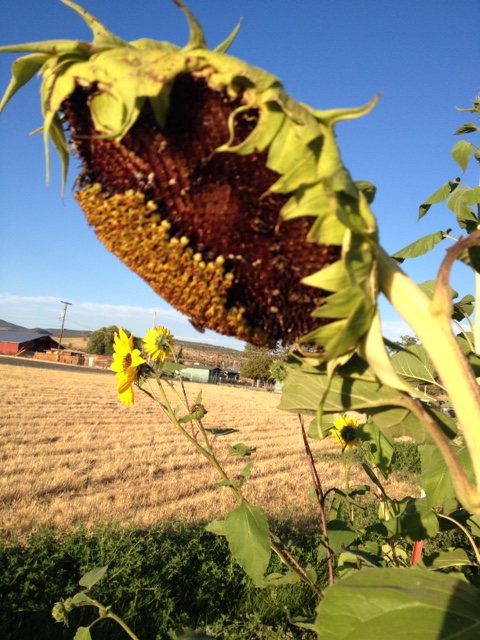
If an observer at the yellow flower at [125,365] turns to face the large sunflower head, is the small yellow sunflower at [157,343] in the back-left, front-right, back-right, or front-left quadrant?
back-left

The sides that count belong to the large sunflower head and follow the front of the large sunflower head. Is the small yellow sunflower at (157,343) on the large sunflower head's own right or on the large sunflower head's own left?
on the large sunflower head's own right

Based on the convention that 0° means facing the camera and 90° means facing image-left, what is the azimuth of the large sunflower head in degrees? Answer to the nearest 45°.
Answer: approximately 45°

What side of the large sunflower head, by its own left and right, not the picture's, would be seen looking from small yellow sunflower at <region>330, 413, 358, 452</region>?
back

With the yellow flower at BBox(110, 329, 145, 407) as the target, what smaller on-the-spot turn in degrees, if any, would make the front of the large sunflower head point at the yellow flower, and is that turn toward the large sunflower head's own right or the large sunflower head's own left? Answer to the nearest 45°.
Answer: approximately 135° to the large sunflower head's own right
